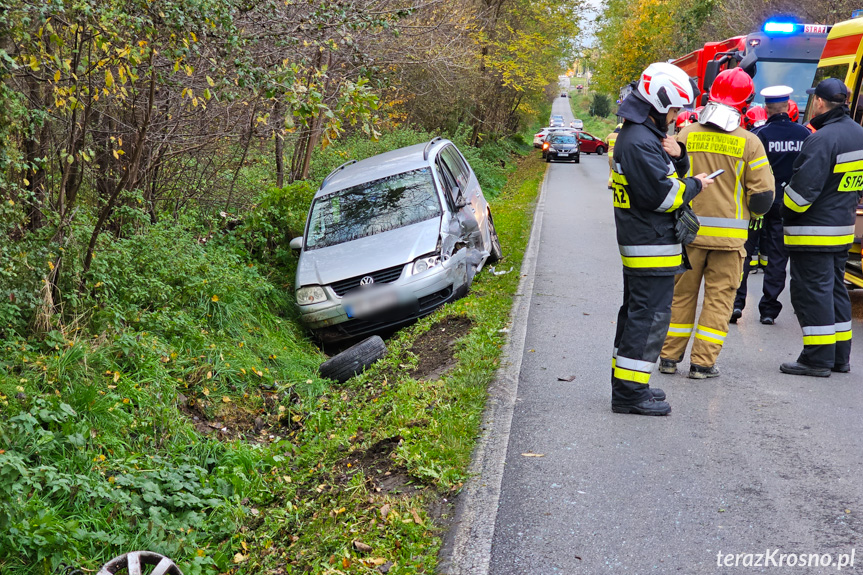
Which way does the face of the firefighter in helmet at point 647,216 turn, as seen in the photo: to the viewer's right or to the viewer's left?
to the viewer's right

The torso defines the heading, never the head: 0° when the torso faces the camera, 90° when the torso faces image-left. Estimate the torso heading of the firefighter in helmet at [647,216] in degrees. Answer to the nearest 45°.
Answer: approximately 270°

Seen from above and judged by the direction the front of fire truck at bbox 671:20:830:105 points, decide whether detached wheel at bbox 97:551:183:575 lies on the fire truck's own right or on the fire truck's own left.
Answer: on the fire truck's own right

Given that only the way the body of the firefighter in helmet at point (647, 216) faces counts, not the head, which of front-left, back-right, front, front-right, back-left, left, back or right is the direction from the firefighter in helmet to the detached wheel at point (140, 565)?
back-right

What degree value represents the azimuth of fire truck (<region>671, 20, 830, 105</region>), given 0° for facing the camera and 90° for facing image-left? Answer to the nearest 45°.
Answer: approximately 315°
